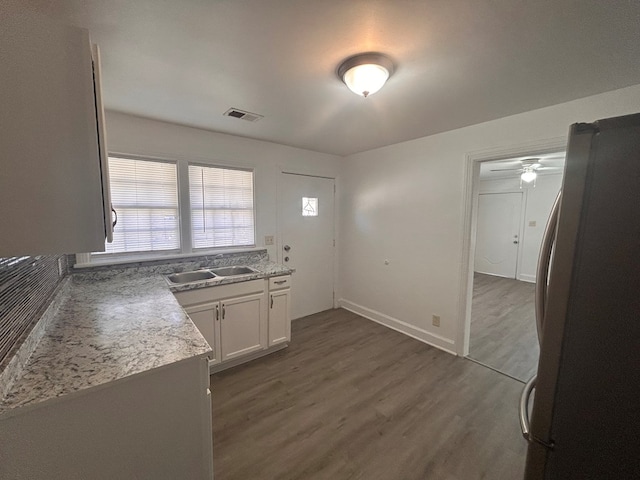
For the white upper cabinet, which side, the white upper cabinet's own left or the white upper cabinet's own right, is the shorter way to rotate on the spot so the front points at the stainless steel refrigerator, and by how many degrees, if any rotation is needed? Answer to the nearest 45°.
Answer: approximately 45° to the white upper cabinet's own right

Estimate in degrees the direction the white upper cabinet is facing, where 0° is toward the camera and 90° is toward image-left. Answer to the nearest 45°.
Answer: approximately 270°

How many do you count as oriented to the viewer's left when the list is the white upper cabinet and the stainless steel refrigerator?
1

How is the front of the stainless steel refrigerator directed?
to the viewer's left
